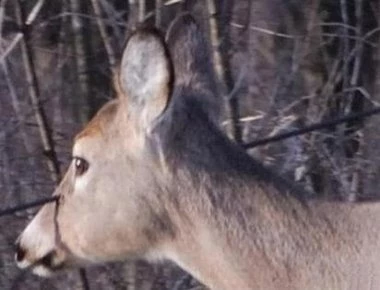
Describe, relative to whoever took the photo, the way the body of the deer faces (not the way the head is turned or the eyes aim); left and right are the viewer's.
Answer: facing to the left of the viewer

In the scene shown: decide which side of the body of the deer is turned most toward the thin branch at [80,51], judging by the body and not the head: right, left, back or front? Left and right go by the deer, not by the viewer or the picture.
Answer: right

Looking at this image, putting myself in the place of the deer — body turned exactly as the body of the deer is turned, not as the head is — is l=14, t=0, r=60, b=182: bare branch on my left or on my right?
on my right

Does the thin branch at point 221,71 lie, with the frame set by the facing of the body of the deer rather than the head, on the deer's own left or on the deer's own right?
on the deer's own right

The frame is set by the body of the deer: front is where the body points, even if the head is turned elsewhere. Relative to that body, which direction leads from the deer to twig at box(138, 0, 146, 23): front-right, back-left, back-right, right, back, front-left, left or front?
right

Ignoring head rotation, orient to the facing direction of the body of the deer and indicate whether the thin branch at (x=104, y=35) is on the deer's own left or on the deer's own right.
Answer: on the deer's own right

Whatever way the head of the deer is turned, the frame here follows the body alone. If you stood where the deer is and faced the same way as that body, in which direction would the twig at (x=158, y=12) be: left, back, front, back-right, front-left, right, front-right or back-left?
right
